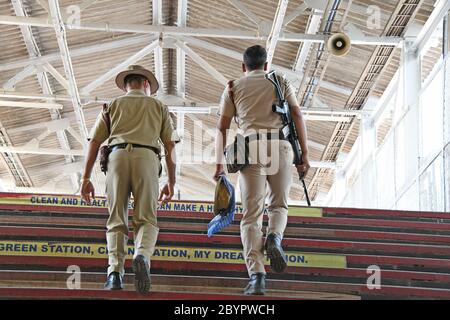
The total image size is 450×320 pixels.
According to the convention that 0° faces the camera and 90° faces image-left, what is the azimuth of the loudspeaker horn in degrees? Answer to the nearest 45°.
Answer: approximately 0°

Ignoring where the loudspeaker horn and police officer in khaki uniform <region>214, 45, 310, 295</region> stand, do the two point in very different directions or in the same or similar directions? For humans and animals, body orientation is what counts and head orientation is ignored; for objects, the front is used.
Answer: very different directions

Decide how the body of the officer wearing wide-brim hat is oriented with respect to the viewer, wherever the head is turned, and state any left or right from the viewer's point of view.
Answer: facing away from the viewer

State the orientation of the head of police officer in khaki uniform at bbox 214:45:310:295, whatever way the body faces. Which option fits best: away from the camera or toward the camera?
away from the camera

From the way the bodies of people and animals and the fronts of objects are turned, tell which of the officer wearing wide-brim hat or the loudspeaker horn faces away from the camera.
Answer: the officer wearing wide-brim hat

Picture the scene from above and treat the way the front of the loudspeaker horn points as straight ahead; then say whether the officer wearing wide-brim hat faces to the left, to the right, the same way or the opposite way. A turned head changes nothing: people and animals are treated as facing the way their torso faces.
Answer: the opposite way

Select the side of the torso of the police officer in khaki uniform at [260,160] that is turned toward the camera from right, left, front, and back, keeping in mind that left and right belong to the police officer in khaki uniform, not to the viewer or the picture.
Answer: back

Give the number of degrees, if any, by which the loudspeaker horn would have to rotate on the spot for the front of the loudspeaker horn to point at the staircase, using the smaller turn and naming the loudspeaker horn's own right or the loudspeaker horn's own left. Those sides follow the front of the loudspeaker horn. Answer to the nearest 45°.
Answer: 0° — it already faces it

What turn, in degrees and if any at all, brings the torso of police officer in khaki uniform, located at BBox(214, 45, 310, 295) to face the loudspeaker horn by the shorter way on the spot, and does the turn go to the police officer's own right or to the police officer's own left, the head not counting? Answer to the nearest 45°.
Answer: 0° — they already face it
